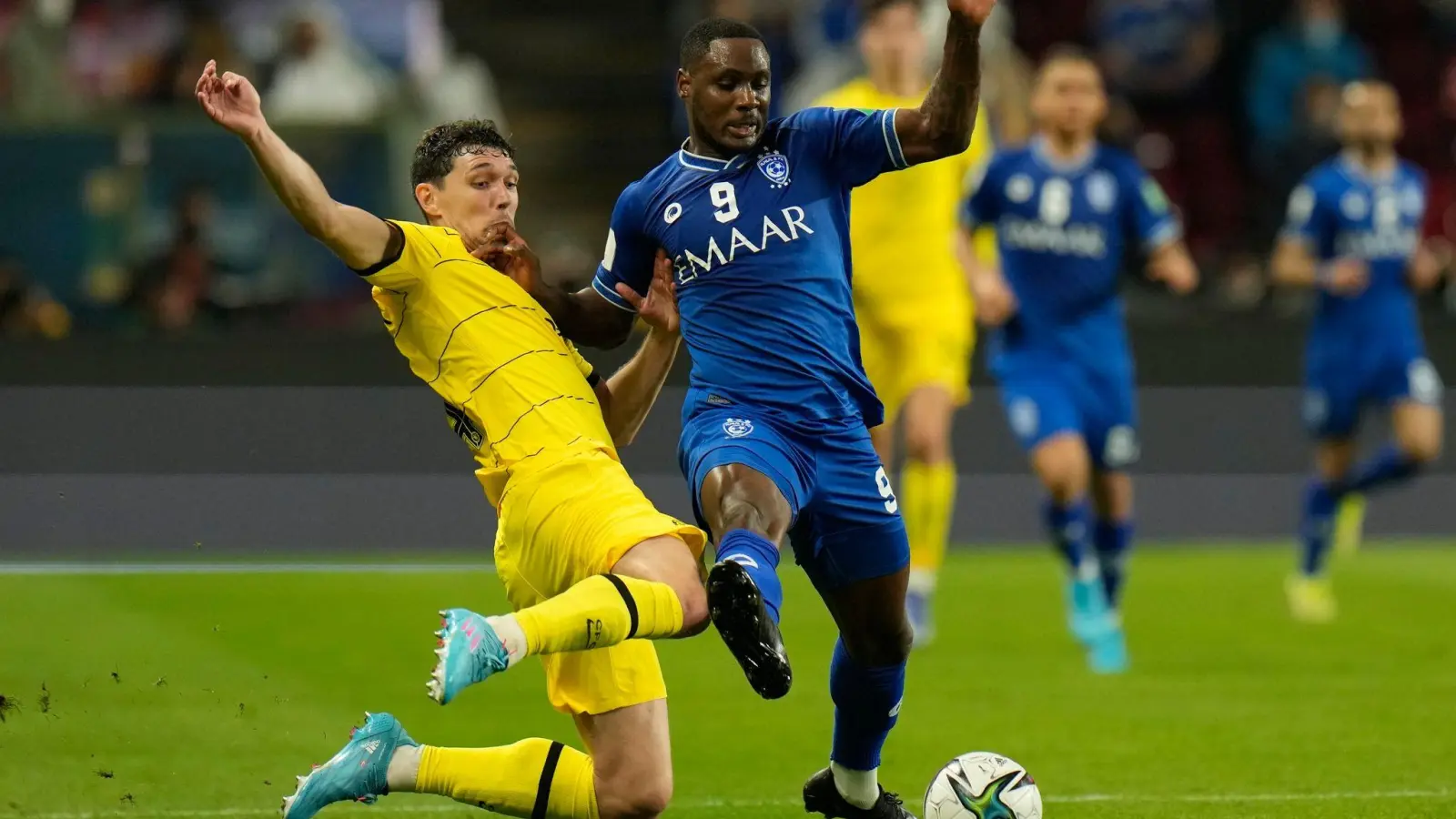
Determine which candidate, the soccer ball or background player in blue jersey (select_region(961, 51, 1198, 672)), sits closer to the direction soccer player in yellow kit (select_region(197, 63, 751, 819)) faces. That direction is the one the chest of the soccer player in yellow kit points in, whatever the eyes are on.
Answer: the soccer ball

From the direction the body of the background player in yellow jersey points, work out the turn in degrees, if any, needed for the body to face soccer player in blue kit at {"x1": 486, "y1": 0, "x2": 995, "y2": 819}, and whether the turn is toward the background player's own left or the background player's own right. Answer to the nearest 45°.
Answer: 0° — they already face them

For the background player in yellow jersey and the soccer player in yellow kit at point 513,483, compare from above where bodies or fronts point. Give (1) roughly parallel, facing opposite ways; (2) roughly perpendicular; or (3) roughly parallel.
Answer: roughly perpendicular

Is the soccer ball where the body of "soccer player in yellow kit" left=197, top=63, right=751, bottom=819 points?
yes

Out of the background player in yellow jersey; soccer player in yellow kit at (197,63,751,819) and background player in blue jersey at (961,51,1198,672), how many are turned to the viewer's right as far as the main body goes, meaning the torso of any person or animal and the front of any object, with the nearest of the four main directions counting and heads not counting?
1

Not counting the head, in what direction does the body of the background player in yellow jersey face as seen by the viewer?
toward the camera

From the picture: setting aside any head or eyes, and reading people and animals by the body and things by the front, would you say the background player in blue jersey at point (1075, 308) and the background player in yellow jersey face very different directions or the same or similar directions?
same or similar directions

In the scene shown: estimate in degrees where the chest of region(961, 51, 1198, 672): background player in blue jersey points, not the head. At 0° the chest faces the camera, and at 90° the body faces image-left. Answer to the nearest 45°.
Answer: approximately 0°

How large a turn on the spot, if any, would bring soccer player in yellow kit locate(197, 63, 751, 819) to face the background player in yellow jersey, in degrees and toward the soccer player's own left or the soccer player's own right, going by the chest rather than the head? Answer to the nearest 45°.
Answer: approximately 45° to the soccer player's own left

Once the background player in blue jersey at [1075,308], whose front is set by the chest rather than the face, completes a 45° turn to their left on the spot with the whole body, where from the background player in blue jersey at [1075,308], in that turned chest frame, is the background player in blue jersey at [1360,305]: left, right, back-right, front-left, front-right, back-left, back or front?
left

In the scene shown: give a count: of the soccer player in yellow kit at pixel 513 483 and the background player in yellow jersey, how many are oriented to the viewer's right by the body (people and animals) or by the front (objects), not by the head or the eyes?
1

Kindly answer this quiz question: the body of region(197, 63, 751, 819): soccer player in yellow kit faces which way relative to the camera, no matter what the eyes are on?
to the viewer's right

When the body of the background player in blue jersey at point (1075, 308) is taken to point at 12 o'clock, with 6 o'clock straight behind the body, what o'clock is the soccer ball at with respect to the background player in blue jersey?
The soccer ball is roughly at 12 o'clock from the background player in blue jersey.

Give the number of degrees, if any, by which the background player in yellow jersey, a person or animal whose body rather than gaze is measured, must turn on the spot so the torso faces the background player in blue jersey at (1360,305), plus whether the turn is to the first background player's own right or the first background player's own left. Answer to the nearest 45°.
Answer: approximately 135° to the first background player's own left

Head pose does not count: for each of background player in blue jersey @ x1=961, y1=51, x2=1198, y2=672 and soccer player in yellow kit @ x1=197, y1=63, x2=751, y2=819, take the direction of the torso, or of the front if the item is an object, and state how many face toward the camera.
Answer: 1
